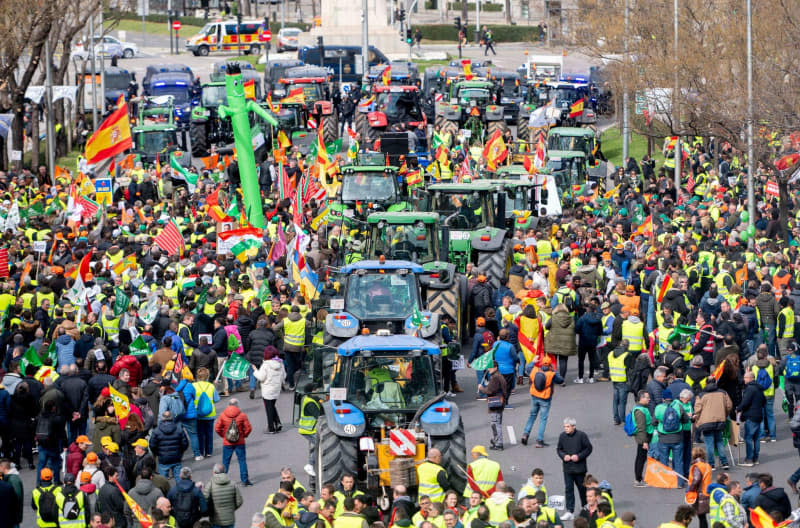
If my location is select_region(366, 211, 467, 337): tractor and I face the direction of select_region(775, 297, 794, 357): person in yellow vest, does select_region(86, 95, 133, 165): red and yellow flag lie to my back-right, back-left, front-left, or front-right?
back-left

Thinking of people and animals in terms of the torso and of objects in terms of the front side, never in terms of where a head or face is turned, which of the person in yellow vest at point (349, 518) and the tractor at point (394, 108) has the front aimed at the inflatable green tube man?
the person in yellow vest

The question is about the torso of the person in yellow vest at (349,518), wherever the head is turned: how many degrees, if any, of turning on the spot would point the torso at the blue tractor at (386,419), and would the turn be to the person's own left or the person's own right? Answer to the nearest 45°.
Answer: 0° — they already face it

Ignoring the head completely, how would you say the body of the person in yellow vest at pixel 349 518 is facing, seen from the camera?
away from the camera
